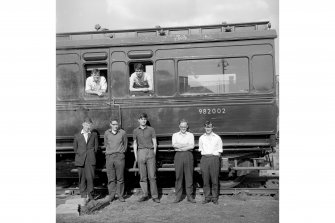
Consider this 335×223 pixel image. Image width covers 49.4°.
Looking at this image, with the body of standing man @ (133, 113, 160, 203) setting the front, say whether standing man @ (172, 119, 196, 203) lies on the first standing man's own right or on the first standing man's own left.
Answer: on the first standing man's own left

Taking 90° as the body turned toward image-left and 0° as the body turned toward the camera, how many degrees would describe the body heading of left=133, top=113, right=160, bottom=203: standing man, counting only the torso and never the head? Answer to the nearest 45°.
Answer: approximately 0°

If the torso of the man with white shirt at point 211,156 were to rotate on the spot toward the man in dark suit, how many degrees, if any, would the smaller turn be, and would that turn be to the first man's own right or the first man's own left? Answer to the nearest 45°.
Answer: approximately 90° to the first man's own right

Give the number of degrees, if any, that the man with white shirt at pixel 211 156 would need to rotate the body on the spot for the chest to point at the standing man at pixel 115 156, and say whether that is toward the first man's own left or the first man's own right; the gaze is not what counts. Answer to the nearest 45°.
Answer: approximately 90° to the first man's own right

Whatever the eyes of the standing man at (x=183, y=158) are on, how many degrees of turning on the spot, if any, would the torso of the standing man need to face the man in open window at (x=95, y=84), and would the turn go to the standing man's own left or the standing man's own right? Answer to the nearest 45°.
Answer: approximately 90° to the standing man's own right

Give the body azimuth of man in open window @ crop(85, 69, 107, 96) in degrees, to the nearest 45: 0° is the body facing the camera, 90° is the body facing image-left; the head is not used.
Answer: approximately 0°

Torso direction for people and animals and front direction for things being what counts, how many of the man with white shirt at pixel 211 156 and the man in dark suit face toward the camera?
2
